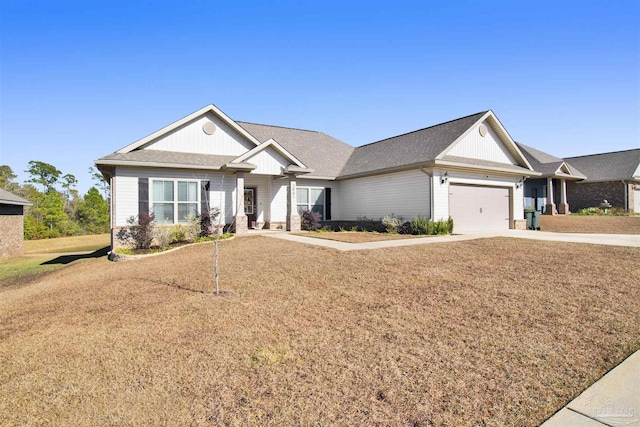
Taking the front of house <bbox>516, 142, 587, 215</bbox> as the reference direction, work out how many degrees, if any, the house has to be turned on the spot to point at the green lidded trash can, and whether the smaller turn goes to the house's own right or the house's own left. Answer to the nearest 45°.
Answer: approximately 45° to the house's own right

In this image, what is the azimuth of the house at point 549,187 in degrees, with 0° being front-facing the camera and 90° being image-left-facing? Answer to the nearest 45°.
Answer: approximately 315°

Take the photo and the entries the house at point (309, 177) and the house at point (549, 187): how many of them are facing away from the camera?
0

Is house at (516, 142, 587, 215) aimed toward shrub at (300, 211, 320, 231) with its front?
no

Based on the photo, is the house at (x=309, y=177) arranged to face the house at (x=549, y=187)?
no

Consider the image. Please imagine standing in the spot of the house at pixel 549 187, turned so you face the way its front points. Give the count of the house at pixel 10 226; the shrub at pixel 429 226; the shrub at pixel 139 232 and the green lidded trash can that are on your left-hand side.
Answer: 0

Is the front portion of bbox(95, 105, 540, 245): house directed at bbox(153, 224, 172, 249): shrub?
no

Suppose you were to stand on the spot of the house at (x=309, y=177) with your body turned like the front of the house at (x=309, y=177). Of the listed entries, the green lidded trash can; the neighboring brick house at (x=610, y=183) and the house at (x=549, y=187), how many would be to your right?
0

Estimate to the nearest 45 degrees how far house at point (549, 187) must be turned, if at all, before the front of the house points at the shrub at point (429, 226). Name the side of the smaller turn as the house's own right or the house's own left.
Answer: approximately 45° to the house's own right

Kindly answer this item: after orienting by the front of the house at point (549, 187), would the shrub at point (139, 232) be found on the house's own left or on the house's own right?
on the house's own right

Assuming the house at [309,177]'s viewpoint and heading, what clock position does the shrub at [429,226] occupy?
The shrub is roughly at 11 o'clock from the house.

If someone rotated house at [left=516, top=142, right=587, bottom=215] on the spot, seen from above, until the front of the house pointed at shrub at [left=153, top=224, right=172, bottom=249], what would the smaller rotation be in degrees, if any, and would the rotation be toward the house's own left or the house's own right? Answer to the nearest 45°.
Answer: approximately 90° to the house's own right

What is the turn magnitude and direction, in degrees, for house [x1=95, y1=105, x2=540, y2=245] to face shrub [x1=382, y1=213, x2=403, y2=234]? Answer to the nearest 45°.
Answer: approximately 45° to its left

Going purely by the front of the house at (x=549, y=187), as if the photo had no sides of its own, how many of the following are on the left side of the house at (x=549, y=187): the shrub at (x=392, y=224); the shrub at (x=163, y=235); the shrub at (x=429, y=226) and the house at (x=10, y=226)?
0

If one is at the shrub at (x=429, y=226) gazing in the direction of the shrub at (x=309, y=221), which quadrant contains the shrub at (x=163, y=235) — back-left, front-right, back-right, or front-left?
front-left

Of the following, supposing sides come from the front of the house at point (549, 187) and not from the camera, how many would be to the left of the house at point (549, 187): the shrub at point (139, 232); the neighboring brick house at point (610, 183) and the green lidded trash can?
1

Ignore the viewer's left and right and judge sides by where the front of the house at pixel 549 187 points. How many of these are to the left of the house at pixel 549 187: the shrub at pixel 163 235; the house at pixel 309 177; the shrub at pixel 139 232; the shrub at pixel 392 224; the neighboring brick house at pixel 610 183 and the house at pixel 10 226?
1

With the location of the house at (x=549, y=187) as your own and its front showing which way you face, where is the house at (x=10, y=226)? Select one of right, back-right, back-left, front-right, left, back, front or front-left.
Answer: right

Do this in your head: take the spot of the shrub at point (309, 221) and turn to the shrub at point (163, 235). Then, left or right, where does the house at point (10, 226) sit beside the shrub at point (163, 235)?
right

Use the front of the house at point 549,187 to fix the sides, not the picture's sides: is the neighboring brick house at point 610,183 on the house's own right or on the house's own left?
on the house's own left
